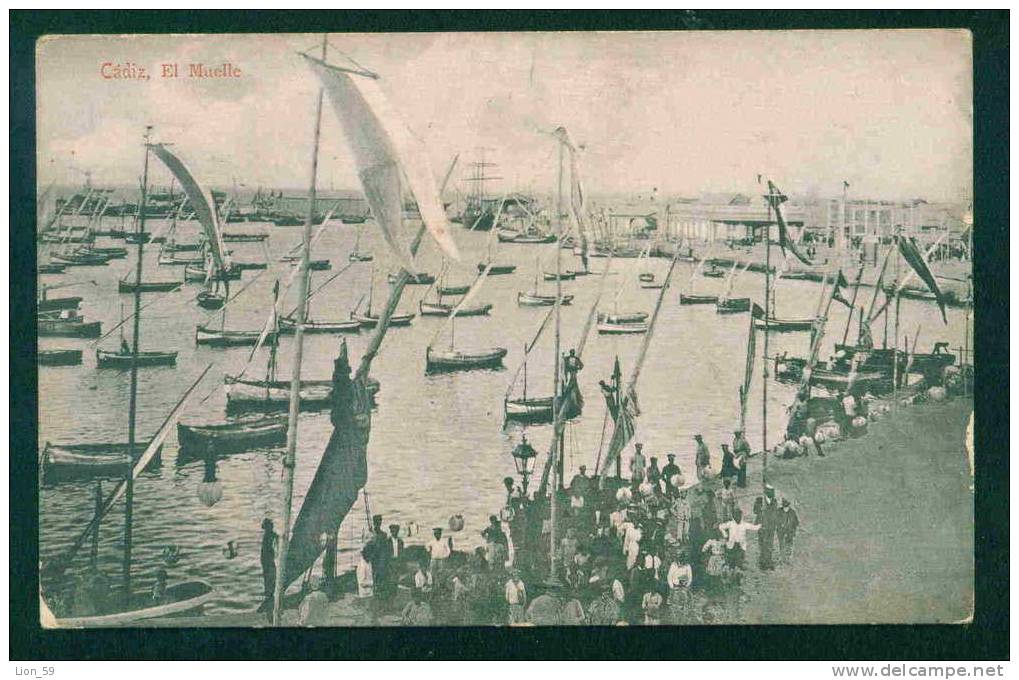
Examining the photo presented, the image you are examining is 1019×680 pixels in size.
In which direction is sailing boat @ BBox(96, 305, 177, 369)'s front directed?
to the viewer's left

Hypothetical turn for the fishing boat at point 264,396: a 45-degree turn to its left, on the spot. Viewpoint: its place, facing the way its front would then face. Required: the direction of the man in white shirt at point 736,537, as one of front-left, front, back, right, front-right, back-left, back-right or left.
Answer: back-left

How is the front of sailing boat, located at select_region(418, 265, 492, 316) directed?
to the viewer's left

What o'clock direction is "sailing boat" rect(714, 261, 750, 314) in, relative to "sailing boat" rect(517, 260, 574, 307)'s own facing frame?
"sailing boat" rect(714, 261, 750, 314) is roughly at 6 o'clock from "sailing boat" rect(517, 260, 574, 307).

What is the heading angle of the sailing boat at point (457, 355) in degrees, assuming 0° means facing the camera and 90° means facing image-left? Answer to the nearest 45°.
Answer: approximately 90°

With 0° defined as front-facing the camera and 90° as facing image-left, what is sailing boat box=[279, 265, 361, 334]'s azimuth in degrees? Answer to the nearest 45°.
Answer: approximately 90°
